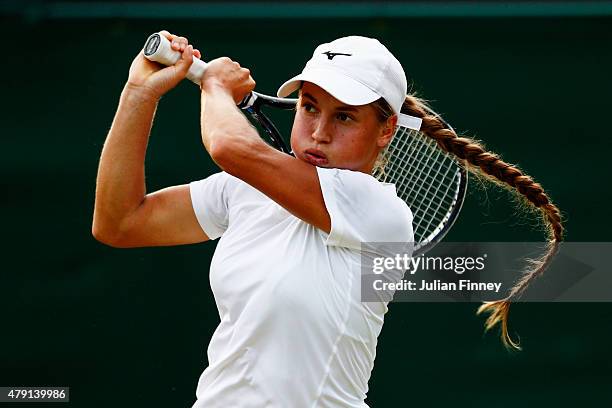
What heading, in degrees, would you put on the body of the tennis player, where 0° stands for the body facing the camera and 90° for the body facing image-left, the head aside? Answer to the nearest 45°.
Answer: approximately 45°

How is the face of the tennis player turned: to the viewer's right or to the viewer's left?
to the viewer's left
